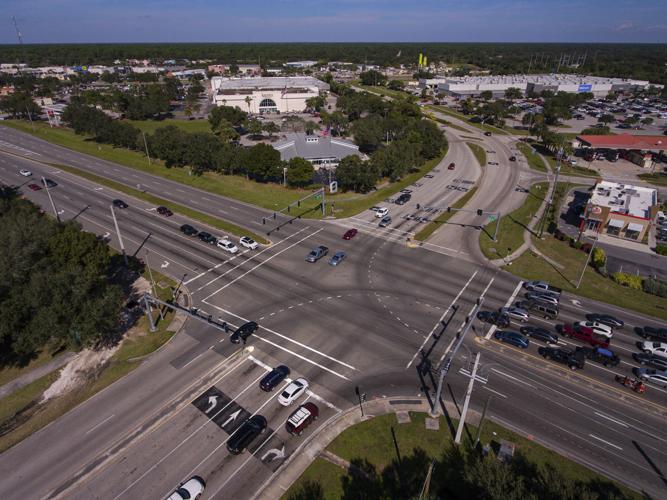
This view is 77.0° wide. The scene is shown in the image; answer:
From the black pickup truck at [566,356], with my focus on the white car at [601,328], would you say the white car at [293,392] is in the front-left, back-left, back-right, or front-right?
back-left

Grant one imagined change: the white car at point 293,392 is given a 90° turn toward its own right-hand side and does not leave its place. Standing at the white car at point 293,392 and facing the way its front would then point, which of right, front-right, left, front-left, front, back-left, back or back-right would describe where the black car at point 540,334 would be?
front-left

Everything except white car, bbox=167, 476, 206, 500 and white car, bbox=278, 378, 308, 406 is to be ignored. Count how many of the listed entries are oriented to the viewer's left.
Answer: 0

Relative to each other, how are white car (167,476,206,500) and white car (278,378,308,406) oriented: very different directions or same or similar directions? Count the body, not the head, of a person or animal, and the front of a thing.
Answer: same or similar directions

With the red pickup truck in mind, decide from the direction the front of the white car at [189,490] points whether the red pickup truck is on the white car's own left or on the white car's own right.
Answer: on the white car's own right

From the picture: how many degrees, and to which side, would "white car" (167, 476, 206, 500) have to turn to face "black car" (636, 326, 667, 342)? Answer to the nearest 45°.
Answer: approximately 45° to its right

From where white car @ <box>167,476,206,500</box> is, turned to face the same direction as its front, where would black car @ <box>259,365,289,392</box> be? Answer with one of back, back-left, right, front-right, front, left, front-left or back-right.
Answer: front

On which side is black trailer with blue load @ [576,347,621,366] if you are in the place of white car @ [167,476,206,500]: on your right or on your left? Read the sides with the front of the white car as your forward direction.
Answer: on your right

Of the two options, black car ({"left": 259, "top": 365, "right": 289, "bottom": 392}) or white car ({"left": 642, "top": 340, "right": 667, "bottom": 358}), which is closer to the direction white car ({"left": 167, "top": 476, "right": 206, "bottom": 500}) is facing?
the black car

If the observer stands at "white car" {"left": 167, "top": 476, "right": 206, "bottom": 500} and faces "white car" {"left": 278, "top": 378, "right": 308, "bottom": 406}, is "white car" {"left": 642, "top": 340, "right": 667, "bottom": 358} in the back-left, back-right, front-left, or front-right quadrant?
front-right

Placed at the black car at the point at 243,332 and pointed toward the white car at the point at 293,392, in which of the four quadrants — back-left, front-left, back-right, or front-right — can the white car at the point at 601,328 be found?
front-left

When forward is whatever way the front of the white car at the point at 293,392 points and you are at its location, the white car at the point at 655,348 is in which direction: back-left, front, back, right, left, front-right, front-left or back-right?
front-right

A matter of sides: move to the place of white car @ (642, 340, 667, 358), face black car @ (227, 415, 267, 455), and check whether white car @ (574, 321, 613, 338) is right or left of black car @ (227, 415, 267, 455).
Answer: right

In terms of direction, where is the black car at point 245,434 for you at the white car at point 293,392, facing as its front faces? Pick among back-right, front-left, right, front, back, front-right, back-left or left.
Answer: back

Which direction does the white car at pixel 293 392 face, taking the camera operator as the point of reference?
facing away from the viewer and to the right of the viewer

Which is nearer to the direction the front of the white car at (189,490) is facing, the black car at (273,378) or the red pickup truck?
the black car
